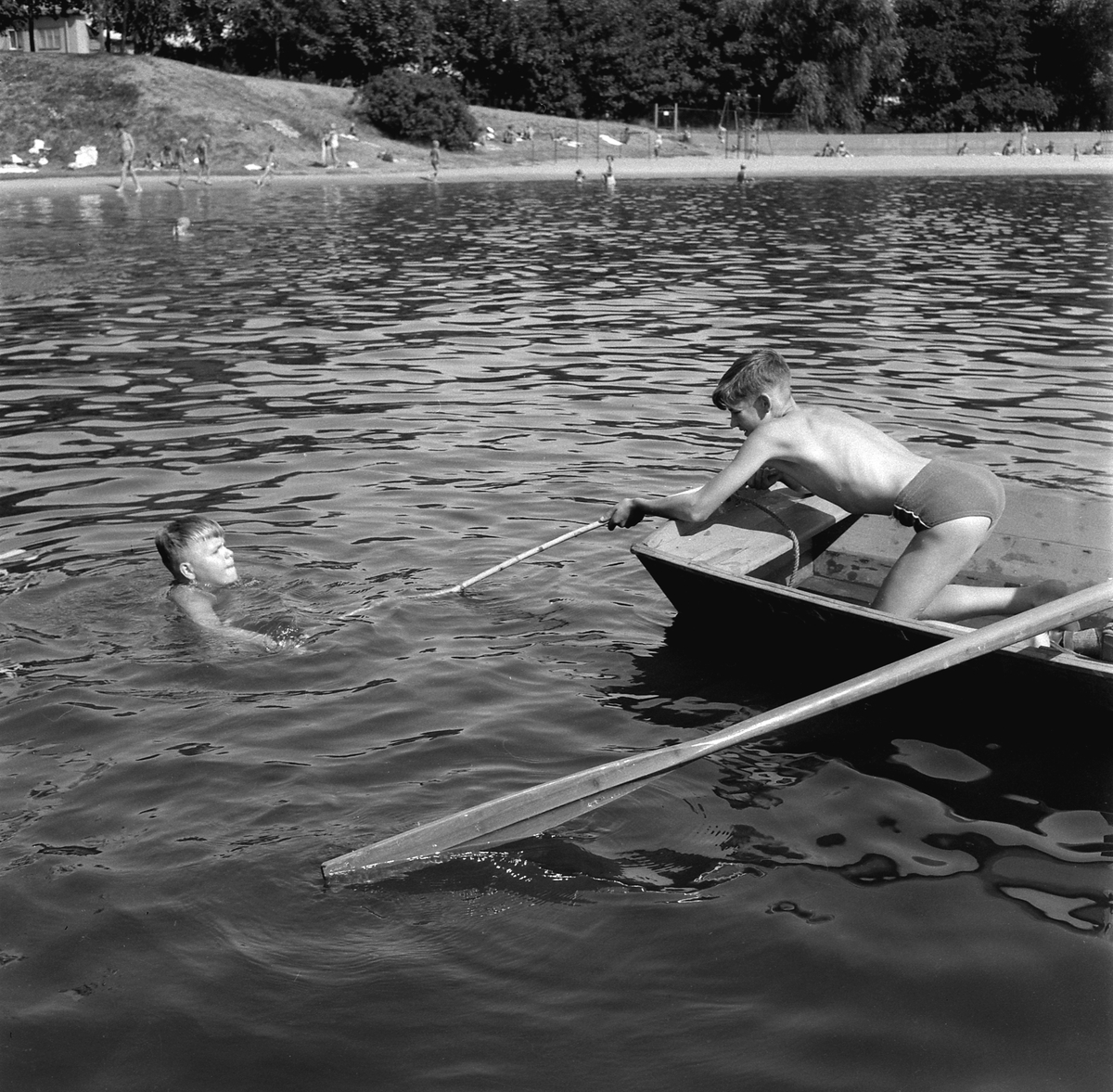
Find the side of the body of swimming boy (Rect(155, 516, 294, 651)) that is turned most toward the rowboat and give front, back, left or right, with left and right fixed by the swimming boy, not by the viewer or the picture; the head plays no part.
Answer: front

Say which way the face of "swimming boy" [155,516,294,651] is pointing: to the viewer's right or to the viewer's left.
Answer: to the viewer's right

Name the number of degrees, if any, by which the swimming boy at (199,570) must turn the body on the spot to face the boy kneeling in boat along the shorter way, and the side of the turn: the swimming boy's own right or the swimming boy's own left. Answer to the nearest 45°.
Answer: approximately 45° to the swimming boy's own right

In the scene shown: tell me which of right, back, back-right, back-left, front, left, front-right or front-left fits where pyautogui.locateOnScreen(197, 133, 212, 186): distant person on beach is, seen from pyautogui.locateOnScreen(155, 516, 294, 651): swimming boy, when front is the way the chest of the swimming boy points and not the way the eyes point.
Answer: left

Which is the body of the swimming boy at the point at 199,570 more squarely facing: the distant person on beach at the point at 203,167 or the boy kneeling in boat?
the boy kneeling in boat

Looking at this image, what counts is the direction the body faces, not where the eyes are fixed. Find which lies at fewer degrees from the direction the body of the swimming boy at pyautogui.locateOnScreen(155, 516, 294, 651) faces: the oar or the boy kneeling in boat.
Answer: the boy kneeling in boat

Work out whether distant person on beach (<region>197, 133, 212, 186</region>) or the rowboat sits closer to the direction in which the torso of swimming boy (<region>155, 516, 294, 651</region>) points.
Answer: the rowboat

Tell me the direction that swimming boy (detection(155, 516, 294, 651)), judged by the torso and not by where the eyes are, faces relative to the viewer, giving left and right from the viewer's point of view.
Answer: facing to the right of the viewer

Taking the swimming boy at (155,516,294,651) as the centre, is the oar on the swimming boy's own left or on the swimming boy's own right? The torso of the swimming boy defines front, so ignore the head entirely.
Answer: on the swimming boy's own right
